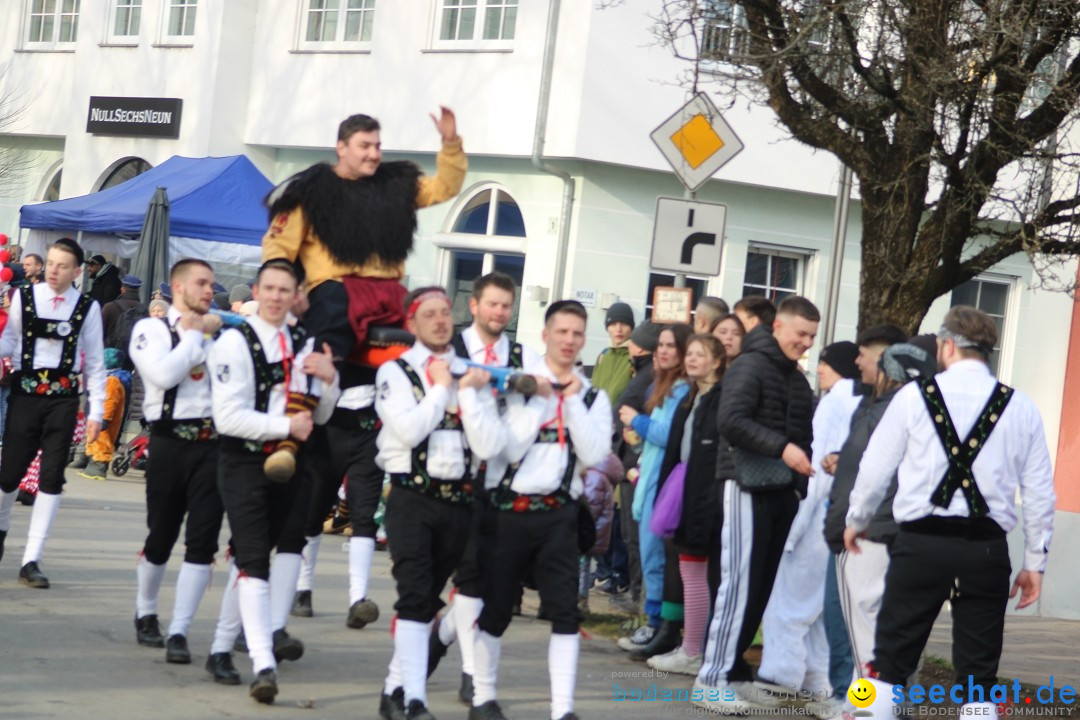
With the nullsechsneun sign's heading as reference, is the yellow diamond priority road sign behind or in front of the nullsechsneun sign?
in front

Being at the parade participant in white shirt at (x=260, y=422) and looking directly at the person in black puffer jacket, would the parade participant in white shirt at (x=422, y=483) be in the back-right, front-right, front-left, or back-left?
front-right

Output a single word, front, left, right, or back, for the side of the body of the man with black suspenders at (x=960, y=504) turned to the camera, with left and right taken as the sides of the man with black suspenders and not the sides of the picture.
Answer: back

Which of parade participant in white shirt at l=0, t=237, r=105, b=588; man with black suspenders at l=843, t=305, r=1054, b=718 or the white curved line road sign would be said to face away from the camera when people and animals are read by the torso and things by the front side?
the man with black suspenders

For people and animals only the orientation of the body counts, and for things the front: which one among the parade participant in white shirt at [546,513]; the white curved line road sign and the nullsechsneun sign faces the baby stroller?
the nullsechsneun sign

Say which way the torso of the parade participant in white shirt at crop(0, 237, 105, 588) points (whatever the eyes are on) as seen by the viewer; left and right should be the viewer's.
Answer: facing the viewer

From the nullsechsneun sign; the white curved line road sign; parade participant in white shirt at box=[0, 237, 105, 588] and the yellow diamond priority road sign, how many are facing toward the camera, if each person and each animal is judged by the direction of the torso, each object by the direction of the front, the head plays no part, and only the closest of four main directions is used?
4

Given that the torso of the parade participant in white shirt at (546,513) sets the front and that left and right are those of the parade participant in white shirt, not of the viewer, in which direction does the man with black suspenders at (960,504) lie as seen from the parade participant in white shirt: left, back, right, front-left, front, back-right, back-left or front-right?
left

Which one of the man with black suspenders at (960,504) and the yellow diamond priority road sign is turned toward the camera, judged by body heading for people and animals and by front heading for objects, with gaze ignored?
the yellow diamond priority road sign

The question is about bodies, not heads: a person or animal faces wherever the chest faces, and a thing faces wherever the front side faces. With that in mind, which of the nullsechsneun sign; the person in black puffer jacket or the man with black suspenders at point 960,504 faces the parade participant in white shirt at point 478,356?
the nullsechsneun sign

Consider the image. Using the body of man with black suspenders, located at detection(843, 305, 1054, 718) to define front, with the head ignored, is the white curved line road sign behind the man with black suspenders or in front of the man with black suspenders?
in front

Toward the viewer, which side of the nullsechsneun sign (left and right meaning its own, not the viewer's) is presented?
front

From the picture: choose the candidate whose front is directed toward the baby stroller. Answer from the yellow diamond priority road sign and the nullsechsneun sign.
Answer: the nullsechsneun sign

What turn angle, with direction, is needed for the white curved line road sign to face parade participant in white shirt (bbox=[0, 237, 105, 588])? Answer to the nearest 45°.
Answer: approximately 45° to its right

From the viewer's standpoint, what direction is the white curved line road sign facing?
toward the camera

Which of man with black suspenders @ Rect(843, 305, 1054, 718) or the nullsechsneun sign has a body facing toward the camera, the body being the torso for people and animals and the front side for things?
the nullsechsneun sign

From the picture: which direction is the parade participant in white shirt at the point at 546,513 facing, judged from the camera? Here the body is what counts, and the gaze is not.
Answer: toward the camera
